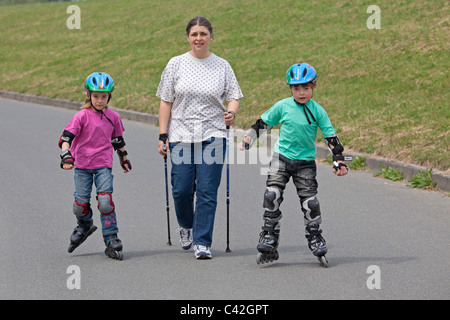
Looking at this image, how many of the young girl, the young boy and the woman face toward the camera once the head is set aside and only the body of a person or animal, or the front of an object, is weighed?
3

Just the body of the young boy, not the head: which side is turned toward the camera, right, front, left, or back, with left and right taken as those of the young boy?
front

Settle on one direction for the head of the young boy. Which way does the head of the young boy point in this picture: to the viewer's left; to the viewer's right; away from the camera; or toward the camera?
toward the camera

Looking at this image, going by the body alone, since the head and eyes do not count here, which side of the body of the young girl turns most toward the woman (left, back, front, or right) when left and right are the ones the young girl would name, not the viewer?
left

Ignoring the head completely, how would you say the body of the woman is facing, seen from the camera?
toward the camera

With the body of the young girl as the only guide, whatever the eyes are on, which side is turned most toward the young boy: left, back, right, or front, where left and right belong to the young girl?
left

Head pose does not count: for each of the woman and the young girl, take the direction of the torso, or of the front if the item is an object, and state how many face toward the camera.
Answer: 2

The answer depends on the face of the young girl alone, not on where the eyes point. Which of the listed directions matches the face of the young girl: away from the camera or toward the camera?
toward the camera

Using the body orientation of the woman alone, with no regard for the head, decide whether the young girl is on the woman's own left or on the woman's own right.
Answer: on the woman's own right

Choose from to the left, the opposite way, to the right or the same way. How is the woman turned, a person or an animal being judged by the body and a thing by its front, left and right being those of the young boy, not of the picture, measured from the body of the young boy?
the same way

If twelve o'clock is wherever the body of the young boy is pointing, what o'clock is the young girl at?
The young girl is roughly at 3 o'clock from the young boy.

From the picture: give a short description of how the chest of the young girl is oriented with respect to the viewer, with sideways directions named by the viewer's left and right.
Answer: facing the viewer

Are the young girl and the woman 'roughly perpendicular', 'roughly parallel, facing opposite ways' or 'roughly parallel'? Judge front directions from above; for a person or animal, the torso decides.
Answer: roughly parallel

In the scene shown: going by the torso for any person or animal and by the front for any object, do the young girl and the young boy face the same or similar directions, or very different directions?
same or similar directions
